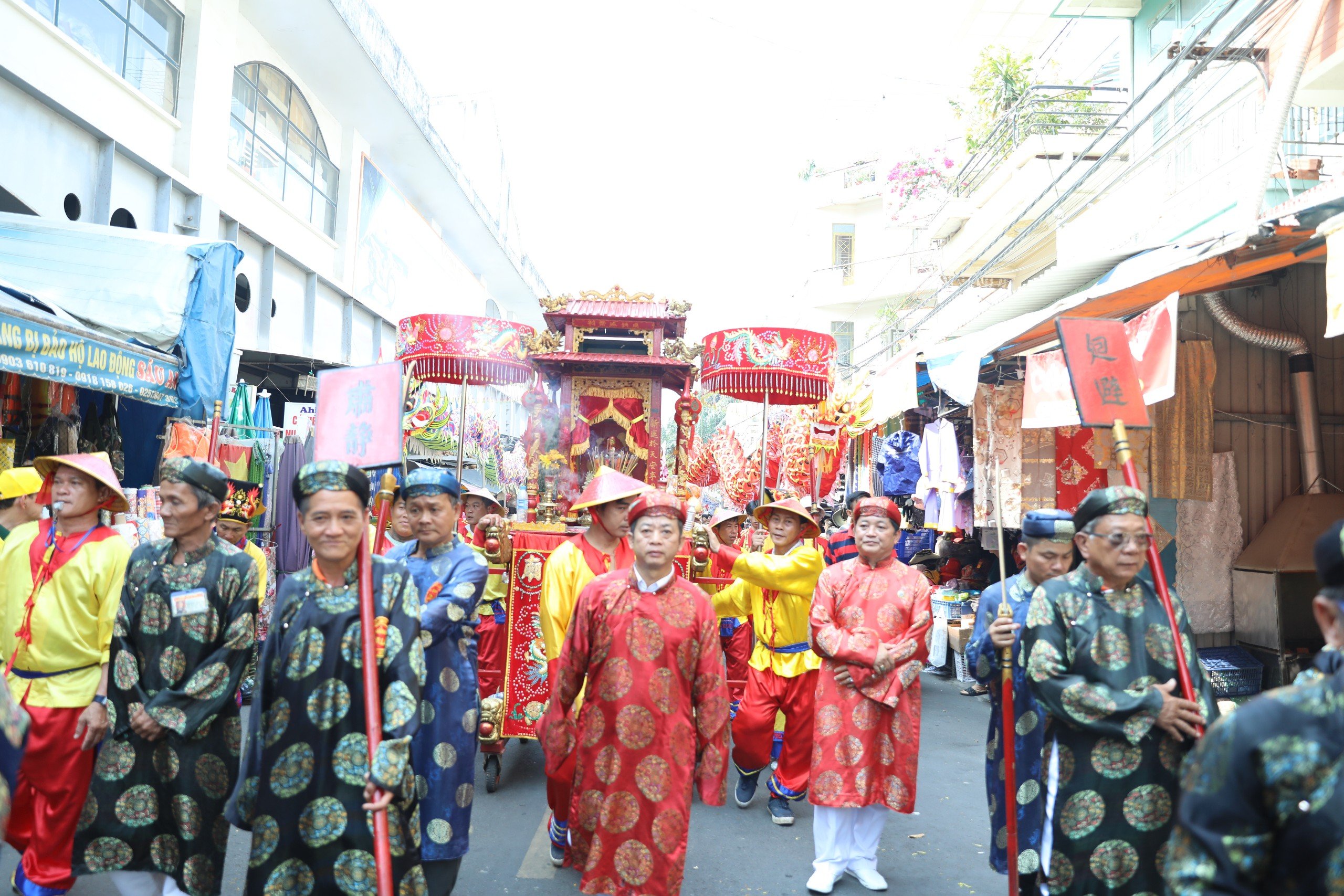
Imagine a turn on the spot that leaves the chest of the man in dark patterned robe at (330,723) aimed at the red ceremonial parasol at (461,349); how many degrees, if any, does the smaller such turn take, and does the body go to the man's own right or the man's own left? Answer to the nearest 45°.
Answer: approximately 180°

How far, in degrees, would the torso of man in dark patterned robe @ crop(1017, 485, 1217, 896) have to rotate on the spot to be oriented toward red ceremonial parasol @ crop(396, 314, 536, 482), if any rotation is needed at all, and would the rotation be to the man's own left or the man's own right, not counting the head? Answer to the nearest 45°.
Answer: approximately 180°

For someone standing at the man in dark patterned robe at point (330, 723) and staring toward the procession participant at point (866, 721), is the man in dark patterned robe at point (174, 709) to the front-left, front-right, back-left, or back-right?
back-left

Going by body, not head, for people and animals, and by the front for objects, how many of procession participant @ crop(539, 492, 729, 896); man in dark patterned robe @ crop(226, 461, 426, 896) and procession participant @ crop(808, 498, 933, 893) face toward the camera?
3

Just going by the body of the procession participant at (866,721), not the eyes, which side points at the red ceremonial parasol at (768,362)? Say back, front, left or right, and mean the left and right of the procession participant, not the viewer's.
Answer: back

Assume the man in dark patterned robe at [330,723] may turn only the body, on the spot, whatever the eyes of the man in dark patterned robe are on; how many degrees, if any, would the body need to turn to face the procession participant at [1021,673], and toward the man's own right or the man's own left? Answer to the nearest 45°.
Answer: approximately 90° to the man's own left

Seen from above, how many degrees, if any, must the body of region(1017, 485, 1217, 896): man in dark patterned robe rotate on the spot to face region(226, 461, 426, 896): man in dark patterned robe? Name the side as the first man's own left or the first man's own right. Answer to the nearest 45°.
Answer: approximately 90° to the first man's own right

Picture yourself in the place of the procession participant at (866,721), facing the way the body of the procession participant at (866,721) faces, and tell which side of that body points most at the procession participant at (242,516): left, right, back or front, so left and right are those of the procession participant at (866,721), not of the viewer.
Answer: right

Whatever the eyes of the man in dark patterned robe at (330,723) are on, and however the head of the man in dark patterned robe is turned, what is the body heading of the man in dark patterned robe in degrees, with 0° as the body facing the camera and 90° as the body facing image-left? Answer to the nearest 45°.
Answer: approximately 0°

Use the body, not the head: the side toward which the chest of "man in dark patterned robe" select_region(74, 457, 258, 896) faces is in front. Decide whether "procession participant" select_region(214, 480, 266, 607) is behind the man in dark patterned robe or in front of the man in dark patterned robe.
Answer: behind

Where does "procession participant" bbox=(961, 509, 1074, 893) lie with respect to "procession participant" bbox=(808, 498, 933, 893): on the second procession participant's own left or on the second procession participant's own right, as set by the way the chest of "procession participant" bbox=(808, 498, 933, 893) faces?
on the second procession participant's own left

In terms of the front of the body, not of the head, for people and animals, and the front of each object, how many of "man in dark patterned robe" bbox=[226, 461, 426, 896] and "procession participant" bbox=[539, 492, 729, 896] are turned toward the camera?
2
